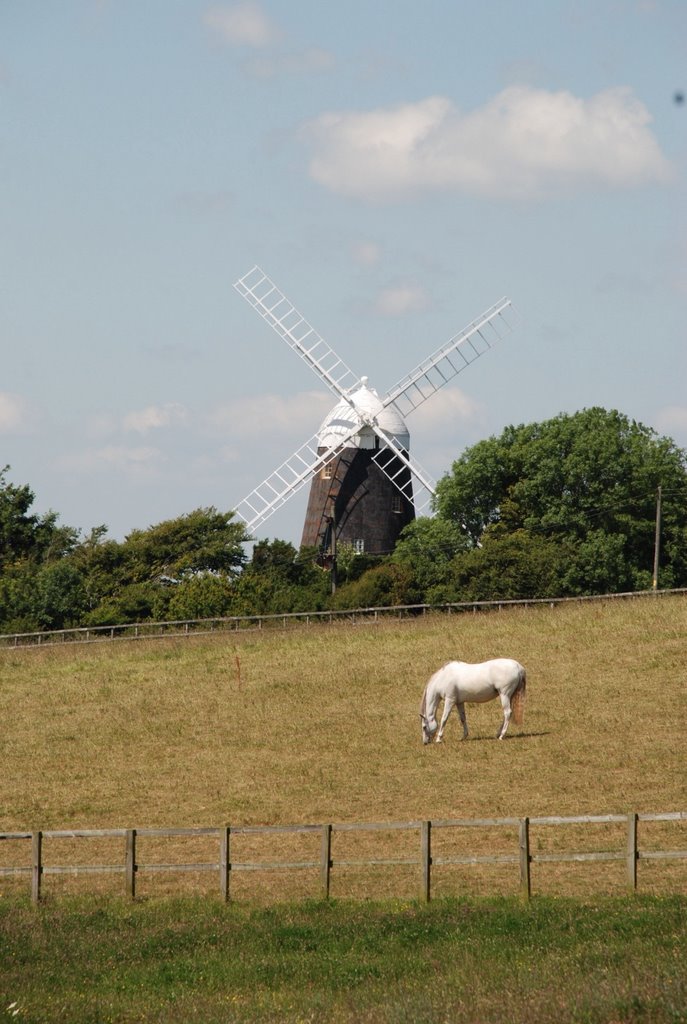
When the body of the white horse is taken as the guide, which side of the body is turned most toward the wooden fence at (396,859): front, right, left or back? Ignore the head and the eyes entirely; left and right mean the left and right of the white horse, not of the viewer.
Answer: left

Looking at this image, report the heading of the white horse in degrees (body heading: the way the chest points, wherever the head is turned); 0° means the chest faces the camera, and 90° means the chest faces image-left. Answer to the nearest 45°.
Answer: approximately 90°
